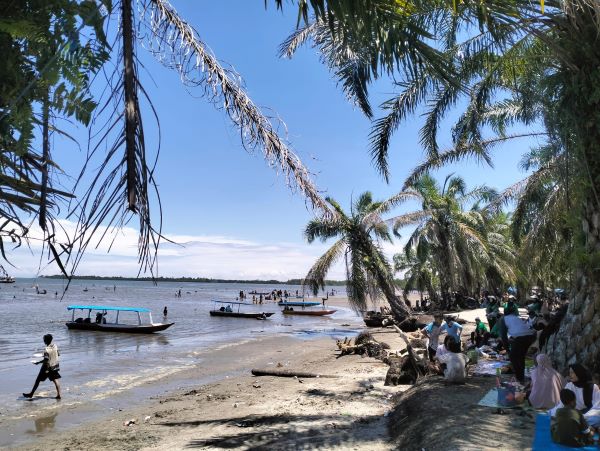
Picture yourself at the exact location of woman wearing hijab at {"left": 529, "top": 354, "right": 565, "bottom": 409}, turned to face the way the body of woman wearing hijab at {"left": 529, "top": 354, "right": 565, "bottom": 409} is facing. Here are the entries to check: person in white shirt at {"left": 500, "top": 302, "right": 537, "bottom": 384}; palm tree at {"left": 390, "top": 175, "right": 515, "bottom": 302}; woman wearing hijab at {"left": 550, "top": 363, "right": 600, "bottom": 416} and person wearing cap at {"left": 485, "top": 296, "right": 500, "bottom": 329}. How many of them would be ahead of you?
3

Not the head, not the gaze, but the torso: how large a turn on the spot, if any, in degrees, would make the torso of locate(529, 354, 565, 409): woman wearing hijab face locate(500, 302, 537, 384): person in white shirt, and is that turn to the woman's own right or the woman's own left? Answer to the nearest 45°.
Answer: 0° — they already face them

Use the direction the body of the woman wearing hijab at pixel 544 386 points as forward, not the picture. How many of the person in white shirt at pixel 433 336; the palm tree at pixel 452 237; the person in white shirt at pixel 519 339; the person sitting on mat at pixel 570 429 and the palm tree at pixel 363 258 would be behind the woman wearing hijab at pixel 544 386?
1

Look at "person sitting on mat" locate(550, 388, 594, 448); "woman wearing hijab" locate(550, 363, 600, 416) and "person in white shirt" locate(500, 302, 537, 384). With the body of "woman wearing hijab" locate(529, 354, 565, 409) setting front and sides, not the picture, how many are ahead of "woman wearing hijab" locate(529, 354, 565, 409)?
1

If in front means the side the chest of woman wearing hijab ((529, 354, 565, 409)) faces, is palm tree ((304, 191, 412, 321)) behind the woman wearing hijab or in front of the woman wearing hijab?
in front

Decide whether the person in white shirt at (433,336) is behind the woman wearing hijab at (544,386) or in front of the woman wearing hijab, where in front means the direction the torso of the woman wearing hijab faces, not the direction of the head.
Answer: in front

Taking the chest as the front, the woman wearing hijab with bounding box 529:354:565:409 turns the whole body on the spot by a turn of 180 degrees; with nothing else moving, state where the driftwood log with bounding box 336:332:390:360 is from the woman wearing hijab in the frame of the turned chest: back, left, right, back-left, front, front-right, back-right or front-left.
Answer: back-right

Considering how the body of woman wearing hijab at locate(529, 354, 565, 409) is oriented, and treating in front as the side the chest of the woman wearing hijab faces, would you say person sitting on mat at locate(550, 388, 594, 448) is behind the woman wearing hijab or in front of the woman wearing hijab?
behind

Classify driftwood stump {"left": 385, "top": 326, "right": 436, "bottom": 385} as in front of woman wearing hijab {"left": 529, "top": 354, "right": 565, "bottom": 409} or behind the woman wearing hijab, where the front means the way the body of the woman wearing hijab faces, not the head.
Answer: in front

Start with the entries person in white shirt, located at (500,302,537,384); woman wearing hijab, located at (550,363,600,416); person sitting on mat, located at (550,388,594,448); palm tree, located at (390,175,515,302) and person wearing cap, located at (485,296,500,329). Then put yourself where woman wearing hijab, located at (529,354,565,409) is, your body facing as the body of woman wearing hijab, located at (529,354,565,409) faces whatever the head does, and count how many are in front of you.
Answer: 3

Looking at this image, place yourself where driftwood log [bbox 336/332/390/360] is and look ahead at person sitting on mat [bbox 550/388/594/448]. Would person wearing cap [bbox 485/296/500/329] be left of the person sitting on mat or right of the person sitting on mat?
left

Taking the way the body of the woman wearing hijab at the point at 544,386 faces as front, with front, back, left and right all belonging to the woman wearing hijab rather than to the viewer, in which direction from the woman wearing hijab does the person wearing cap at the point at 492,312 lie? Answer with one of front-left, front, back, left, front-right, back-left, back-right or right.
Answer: front

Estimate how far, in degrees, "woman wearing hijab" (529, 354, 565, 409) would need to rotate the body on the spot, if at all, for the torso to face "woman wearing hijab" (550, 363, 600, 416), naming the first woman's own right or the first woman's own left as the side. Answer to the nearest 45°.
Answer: approximately 135° to the first woman's own right
